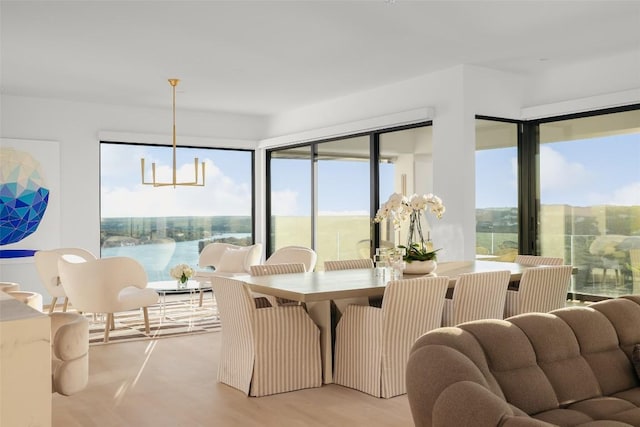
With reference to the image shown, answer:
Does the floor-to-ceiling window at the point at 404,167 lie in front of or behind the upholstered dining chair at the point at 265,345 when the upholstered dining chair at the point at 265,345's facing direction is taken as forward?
in front

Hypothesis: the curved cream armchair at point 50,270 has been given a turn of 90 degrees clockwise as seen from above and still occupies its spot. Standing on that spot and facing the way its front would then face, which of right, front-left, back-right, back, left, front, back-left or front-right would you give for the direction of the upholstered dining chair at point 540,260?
front-left

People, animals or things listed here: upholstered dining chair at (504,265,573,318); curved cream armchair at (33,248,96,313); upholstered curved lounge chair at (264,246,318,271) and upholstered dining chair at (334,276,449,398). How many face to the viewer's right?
1

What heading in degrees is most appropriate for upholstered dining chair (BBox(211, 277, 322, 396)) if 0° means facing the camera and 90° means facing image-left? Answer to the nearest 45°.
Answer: approximately 225°

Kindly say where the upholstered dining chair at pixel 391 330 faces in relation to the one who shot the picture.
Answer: facing away from the viewer and to the left of the viewer

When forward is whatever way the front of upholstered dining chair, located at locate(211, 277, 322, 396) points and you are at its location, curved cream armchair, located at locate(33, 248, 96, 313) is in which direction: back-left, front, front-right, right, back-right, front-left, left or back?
left

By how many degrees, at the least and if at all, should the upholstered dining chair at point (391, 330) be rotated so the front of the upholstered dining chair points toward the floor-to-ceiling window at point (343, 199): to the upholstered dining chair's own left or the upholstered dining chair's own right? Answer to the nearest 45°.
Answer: approximately 45° to the upholstered dining chair's own right

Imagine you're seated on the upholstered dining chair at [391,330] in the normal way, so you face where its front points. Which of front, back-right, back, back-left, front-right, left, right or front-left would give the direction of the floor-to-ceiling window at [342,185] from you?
front-right

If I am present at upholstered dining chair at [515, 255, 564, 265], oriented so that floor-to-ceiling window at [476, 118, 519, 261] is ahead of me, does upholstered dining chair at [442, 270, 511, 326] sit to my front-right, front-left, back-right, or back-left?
back-left

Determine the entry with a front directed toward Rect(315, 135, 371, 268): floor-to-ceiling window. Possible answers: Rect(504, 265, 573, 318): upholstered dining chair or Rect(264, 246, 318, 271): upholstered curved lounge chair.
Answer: Rect(504, 265, 573, 318): upholstered dining chair

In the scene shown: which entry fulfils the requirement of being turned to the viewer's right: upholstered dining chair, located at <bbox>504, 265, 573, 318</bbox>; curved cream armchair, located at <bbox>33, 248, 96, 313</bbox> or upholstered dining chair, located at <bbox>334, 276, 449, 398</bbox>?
the curved cream armchair

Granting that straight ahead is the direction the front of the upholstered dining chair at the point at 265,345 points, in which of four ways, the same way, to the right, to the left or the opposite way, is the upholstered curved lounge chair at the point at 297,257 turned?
the opposite way

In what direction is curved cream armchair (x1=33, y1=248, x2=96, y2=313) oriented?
to the viewer's right

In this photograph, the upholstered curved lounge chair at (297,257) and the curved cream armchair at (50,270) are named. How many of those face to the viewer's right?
1
